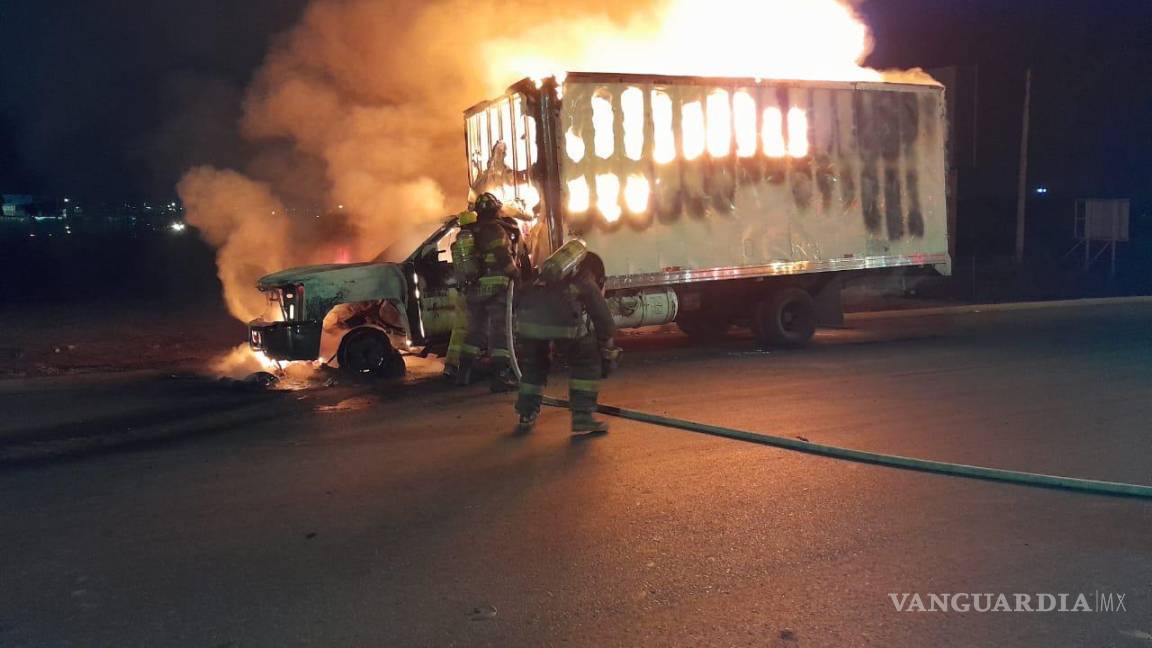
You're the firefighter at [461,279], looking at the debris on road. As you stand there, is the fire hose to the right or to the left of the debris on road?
left

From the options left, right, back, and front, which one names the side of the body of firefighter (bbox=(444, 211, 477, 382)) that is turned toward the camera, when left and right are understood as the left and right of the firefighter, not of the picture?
back

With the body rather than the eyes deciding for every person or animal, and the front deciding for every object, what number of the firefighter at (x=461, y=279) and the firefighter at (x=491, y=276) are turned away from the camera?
2

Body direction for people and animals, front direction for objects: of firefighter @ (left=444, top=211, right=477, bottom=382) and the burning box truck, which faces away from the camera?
the firefighter

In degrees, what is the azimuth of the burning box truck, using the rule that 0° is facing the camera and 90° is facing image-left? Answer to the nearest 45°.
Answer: approximately 45°

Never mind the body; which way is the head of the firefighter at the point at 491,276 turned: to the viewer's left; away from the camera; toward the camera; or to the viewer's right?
away from the camera

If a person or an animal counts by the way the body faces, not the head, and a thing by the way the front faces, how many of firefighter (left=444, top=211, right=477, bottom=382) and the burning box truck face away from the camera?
1

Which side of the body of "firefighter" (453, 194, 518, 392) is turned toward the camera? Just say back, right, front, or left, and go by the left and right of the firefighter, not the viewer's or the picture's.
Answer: back

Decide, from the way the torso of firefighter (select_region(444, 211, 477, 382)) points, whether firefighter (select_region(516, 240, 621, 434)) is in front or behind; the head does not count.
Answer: behind

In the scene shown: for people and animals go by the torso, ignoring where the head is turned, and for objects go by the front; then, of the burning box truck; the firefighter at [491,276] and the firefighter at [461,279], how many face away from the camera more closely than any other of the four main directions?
2

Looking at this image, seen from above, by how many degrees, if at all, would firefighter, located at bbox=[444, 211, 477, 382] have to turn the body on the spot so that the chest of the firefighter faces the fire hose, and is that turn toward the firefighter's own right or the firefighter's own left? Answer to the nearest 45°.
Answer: approximately 135° to the firefighter's own right
